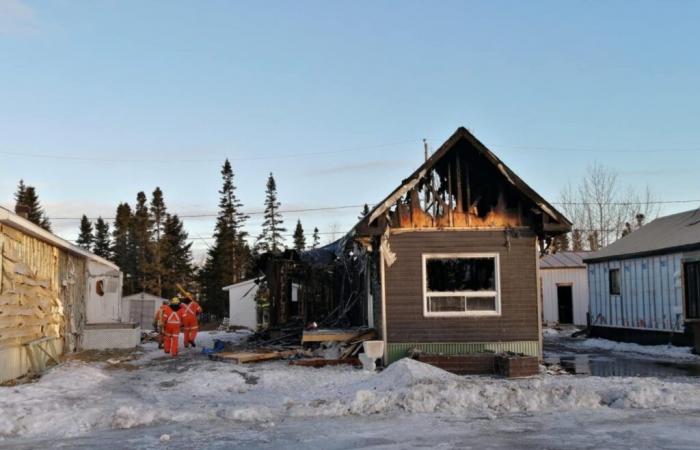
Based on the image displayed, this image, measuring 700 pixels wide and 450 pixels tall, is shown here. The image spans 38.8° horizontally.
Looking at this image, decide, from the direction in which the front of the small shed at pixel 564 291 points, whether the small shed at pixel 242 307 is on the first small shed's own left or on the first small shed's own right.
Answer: on the first small shed's own right

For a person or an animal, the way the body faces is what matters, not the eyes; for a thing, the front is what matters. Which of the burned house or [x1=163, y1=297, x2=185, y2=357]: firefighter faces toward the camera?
the burned house

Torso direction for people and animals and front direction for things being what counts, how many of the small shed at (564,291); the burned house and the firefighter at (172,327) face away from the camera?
1

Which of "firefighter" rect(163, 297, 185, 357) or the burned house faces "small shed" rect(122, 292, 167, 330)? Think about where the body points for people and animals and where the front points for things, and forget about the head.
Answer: the firefighter

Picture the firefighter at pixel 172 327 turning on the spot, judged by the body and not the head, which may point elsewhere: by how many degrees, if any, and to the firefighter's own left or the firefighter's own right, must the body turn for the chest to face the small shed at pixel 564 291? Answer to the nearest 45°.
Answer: approximately 45° to the firefighter's own right

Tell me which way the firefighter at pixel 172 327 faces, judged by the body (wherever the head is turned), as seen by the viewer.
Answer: away from the camera

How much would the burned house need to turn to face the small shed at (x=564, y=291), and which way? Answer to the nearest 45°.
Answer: approximately 180°

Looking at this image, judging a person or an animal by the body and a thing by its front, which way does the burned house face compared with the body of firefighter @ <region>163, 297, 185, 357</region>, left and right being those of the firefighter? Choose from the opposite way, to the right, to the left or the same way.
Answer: the opposite way

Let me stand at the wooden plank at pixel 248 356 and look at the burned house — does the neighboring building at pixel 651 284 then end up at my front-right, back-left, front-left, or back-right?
front-left

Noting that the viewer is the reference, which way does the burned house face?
facing the viewer
